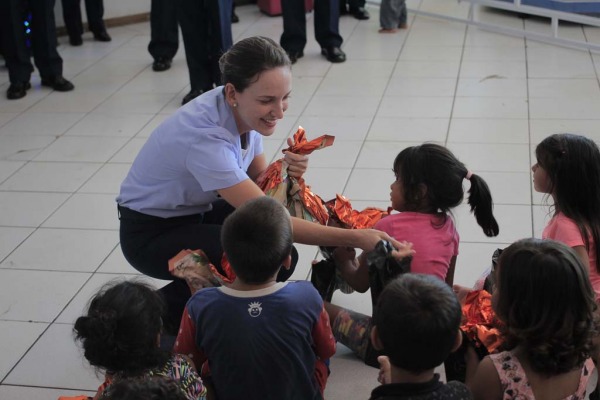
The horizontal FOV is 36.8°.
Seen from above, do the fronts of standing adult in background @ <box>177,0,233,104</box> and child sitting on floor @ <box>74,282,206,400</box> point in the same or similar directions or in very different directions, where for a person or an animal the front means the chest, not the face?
very different directions

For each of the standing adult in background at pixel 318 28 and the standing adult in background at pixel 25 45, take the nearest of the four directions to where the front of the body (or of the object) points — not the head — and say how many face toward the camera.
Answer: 2

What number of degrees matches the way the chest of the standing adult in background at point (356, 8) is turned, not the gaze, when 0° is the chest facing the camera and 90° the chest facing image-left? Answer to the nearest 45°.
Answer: approximately 315°

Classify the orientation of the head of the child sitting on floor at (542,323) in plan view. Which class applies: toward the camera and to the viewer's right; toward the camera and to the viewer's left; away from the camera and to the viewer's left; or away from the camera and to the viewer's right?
away from the camera and to the viewer's left

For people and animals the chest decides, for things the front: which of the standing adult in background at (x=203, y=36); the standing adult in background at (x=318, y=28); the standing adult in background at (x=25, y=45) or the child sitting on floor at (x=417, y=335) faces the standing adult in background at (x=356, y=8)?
the child sitting on floor

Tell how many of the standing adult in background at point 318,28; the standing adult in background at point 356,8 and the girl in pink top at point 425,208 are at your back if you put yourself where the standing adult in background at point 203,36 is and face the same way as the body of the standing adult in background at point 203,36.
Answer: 2

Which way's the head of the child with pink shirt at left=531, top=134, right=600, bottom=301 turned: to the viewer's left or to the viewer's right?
to the viewer's left

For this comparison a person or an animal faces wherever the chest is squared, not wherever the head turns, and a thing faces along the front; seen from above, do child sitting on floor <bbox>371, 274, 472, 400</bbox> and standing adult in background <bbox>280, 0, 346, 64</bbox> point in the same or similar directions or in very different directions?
very different directions

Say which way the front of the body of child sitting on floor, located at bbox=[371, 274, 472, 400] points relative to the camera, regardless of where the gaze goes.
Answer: away from the camera
